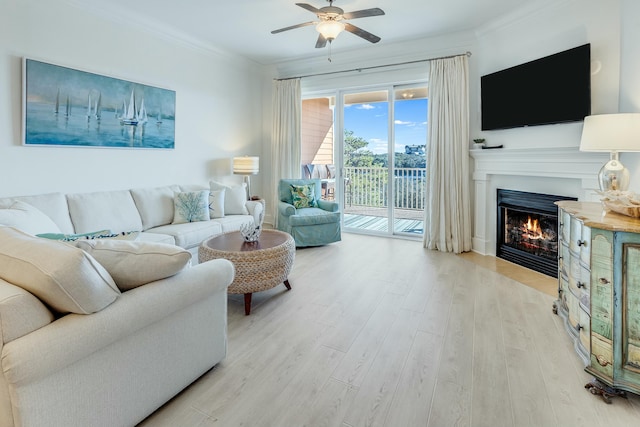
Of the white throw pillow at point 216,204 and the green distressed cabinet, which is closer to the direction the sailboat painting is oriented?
the green distressed cabinet

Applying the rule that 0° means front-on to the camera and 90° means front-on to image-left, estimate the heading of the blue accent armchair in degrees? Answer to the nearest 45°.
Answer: approximately 315°

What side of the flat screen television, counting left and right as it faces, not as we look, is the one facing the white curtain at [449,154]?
right

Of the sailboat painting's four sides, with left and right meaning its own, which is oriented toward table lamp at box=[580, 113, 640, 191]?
front

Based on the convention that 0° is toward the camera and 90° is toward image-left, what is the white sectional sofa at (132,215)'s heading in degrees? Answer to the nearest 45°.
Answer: approximately 315°

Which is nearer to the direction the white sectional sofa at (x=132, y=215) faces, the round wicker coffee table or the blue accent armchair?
the round wicker coffee table

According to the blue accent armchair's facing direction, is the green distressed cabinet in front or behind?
in front

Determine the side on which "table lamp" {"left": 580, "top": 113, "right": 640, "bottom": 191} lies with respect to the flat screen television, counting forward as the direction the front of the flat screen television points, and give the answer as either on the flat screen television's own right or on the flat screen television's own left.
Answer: on the flat screen television's own left

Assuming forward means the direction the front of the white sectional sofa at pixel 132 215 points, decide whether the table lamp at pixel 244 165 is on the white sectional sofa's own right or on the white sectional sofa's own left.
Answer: on the white sectional sofa's own left

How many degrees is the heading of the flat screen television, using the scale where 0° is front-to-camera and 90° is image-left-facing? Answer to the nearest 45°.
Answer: approximately 45°

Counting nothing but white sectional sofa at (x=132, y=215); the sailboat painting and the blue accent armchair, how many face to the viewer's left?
0

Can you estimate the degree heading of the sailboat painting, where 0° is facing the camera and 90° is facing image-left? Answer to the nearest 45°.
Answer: approximately 315°
